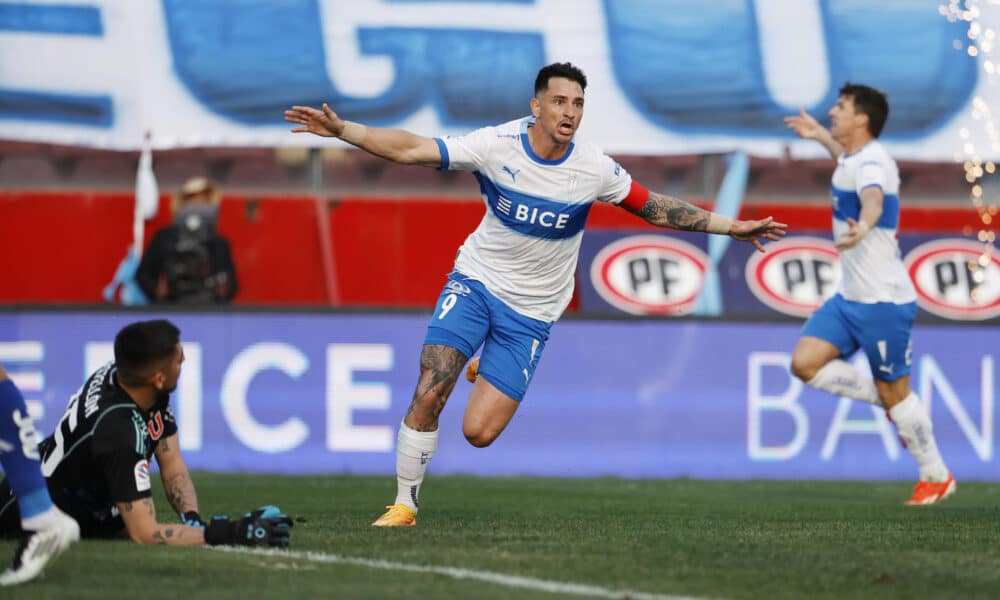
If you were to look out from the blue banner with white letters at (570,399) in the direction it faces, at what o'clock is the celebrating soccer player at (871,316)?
The celebrating soccer player is roughly at 11 o'clock from the blue banner with white letters.

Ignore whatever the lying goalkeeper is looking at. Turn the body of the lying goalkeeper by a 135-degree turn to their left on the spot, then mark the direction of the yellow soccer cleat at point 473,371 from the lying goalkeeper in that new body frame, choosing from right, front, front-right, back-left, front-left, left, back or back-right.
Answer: right

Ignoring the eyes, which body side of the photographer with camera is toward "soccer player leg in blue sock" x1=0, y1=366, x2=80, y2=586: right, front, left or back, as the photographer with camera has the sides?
front

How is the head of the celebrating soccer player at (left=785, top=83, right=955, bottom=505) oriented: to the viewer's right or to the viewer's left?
to the viewer's left

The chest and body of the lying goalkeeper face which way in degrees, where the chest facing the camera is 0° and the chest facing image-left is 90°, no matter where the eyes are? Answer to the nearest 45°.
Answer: approximately 270°

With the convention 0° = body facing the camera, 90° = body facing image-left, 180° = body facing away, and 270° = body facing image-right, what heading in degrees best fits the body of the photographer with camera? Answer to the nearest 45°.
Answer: approximately 0°

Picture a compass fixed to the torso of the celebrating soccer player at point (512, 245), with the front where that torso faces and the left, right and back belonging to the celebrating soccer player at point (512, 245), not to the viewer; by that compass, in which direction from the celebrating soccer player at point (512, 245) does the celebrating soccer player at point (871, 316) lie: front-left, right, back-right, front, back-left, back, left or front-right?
back-left

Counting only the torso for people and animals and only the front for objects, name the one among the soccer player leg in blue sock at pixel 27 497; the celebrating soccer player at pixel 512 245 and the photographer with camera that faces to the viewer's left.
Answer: the soccer player leg in blue sock

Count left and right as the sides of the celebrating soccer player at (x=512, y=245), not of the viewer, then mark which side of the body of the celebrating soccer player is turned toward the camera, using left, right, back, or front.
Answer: front

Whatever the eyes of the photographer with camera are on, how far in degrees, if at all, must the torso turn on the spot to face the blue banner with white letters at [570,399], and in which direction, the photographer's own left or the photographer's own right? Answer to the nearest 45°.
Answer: approximately 45° to the photographer's own left

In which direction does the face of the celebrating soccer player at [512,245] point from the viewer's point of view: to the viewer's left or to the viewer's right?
to the viewer's right

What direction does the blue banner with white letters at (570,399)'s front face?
toward the camera

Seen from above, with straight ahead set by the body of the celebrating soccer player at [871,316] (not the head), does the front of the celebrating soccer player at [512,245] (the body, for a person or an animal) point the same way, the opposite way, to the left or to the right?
to the left

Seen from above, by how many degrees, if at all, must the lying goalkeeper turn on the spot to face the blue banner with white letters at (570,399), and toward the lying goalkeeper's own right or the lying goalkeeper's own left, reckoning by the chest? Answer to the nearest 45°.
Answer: approximately 45° to the lying goalkeeper's own left
